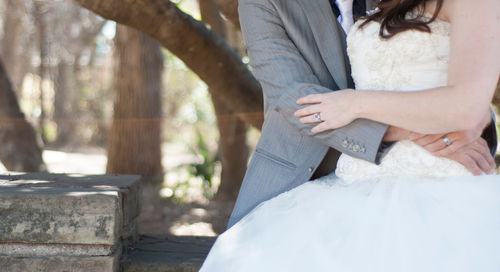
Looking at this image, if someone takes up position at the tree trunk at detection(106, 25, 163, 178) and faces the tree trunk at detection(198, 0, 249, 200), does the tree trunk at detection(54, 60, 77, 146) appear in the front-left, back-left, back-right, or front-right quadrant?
back-left

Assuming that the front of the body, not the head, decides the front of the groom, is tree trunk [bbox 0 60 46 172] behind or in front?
behind

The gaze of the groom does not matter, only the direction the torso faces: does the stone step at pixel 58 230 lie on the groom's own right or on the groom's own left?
on the groom's own right

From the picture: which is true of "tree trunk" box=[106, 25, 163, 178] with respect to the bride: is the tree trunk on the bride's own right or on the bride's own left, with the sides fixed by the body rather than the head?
on the bride's own right

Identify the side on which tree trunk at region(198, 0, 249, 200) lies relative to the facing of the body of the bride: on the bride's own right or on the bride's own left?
on the bride's own right

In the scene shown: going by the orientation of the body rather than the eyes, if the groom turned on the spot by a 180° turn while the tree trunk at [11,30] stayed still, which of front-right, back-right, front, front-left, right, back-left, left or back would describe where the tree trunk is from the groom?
front

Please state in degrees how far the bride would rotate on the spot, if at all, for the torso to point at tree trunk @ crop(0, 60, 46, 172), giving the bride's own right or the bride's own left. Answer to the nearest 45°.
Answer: approximately 90° to the bride's own right
